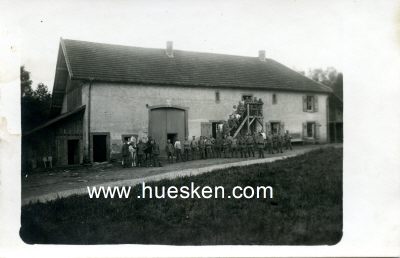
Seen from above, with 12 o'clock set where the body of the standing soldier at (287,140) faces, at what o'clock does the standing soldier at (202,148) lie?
the standing soldier at (202,148) is roughly at 3 o'clock from the standing soldier at (287,140).

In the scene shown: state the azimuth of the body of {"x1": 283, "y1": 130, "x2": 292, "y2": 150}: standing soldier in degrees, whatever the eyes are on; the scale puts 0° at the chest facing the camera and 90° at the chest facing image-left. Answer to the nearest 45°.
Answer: approximately 0°

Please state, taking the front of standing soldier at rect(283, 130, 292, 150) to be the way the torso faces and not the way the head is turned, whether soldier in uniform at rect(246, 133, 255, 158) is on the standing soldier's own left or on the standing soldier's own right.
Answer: on the standing soldier's own right

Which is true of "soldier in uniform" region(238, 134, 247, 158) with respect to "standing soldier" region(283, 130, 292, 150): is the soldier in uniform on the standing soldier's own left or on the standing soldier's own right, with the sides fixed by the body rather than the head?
on the standing soldier's own right

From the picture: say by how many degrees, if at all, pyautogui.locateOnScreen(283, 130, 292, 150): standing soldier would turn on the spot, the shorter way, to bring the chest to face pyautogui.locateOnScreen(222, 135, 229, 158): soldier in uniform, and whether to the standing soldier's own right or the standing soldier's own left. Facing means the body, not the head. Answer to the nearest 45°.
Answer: approximately 90° to the standing soldier's own right

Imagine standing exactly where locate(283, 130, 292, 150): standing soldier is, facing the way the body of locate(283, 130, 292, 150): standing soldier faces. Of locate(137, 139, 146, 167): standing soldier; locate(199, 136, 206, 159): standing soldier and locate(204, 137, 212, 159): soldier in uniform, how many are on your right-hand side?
3

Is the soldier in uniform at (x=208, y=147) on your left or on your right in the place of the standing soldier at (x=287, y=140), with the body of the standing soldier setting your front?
on your right

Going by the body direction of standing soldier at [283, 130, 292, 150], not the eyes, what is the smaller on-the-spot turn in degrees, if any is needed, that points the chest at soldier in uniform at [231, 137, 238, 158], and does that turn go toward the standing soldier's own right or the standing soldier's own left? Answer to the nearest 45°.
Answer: approximately 90° to the standing soldier's own right

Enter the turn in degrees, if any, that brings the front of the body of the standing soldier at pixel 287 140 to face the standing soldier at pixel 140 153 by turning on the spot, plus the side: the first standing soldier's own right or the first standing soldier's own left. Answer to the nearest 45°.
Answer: approximately 90° to the first standing soldier's own right

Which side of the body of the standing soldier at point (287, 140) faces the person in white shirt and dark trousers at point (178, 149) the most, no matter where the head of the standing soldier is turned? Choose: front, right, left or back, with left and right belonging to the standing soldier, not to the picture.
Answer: right

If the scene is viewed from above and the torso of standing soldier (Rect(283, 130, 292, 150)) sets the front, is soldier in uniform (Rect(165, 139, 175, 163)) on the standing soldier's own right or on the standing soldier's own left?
on the standing soldier's own right
